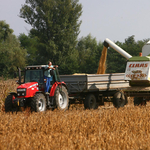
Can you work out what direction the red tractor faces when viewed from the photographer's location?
facing the viewer and to the left of the viewer

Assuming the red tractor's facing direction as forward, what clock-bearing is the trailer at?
The trailer is roughly at 6 o'clock from the red tractor.

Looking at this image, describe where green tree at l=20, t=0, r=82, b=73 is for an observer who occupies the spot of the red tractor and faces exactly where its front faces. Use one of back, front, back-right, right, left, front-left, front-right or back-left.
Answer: back-right
